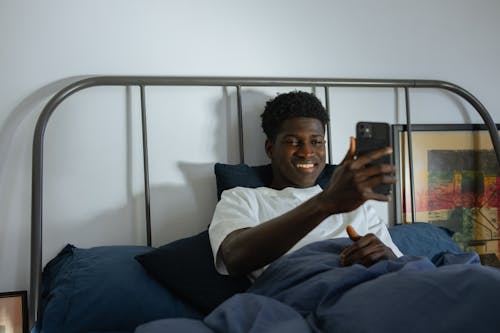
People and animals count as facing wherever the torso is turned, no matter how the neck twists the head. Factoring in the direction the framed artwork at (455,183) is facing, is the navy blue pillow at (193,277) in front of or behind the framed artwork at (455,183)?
in front

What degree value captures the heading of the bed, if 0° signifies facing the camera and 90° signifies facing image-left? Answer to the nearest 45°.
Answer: approximately 0°

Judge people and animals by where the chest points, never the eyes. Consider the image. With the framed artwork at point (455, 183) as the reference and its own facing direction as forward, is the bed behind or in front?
in front

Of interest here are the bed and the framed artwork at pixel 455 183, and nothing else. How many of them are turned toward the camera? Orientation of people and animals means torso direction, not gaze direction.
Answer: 2

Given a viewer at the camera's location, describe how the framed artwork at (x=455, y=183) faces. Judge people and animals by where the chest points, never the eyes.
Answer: facing the viewer

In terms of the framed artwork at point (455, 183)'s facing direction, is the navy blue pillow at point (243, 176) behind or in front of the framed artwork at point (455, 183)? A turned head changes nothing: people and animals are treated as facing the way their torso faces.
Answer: in front

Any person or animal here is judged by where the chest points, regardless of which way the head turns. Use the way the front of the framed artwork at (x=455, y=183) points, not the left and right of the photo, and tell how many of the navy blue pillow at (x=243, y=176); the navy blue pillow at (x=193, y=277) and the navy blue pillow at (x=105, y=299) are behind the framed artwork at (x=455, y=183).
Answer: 0

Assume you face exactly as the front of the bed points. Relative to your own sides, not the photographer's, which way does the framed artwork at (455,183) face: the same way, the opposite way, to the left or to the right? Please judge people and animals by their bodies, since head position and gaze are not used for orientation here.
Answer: the same way

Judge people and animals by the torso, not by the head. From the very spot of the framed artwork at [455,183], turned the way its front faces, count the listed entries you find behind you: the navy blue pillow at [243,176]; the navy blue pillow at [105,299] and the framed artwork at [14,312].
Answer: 0

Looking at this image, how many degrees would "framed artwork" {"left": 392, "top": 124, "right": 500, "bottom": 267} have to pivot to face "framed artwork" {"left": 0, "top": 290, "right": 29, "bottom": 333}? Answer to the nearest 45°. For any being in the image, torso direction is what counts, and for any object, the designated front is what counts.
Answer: approximately 45° to its right

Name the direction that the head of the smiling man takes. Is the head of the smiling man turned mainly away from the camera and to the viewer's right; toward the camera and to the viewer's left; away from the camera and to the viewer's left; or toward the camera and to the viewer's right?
toward the camera and to the viewer's right
